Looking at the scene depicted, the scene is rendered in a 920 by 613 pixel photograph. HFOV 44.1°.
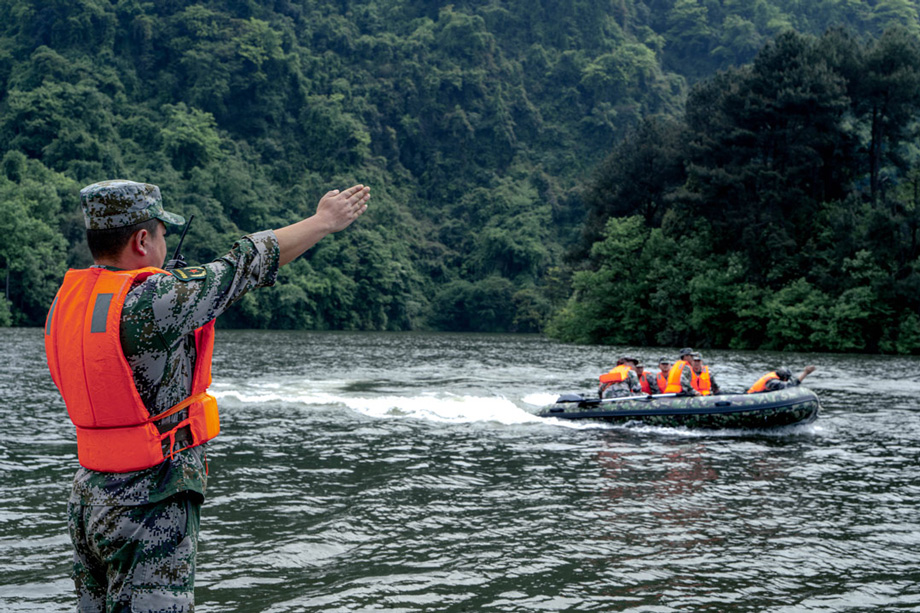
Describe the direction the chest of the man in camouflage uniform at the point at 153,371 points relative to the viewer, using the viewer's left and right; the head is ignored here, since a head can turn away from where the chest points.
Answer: facing away from the viewer and to the right of the viewer

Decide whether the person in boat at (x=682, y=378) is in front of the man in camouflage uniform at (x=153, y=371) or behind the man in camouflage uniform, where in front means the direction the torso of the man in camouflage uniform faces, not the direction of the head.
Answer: in front

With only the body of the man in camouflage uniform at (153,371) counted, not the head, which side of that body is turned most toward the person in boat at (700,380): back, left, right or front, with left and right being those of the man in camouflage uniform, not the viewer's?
front

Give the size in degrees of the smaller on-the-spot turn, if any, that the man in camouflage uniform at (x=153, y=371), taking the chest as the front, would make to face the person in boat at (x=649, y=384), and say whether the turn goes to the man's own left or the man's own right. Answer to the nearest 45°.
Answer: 0° — they already face them

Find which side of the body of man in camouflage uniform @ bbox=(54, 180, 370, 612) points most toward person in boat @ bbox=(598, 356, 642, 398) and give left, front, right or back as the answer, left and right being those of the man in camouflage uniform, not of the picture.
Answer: front

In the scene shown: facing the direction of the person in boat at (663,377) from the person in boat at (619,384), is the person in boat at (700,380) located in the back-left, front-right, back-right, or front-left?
front-right
